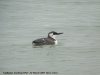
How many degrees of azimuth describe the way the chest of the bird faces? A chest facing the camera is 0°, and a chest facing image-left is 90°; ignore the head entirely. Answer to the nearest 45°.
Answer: approximately 270°
